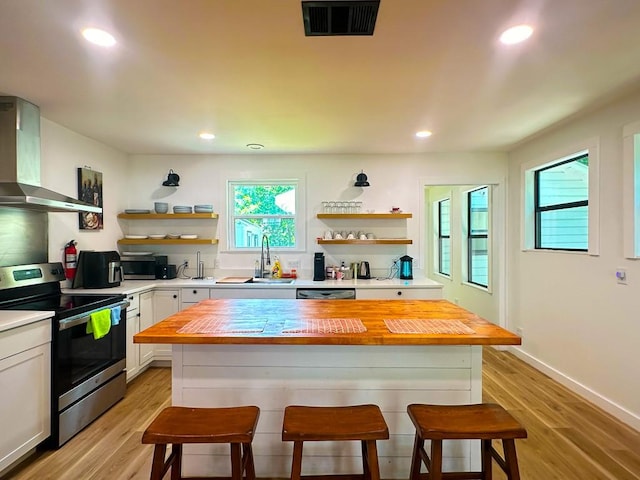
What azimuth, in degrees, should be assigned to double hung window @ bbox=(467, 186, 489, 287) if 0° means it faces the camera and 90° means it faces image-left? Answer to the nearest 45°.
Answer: approximately 45°

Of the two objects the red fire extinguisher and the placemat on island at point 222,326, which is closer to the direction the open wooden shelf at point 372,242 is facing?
the placemat on island

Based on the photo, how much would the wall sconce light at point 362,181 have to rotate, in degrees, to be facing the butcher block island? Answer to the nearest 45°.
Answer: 0° — it already faces it

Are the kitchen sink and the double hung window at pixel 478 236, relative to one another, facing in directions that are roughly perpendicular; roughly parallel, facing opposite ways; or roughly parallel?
roughly perpendicular

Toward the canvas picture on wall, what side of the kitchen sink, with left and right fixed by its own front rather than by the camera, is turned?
right

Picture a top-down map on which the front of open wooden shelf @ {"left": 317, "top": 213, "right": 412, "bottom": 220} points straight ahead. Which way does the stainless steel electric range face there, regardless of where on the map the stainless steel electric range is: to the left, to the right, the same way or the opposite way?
to the left

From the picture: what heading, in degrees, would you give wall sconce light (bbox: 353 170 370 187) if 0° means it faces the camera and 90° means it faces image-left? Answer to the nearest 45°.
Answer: approximately 0°

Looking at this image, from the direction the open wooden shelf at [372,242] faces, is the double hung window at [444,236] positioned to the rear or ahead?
to the rear

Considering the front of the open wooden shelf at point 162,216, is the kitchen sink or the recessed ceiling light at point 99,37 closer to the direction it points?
the recessed ceiling light

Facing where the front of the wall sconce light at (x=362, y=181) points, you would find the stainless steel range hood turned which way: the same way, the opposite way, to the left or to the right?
to the left

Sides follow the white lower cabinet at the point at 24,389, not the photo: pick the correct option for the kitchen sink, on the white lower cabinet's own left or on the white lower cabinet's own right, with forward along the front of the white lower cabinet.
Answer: on the white lower cabinet's own left

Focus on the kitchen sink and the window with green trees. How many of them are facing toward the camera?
2

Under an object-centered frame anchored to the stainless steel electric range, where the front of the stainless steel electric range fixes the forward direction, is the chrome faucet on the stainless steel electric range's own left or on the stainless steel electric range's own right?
on the stainless steel electric range's own left

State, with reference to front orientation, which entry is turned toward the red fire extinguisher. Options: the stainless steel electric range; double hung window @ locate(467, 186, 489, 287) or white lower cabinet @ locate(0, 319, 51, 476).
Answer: the double hung window

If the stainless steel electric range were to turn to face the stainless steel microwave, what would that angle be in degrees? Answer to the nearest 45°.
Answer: approximately 90° to its left
